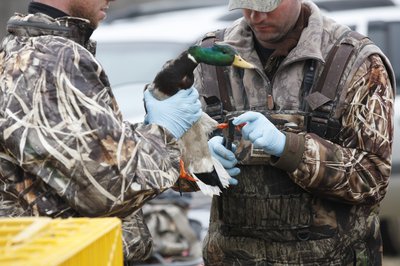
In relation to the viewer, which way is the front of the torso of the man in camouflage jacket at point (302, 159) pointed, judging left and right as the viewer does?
facing the viewer and to the left of the viewer

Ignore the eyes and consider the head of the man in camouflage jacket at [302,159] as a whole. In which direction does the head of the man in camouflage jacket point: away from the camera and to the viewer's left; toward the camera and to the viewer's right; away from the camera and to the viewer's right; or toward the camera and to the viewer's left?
toward the camera and to the viewer's left

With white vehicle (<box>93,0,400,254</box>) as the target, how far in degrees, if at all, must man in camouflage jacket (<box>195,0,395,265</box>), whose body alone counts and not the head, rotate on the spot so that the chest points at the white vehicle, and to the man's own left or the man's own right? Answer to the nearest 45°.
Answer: approximately 135° to the man's own right
